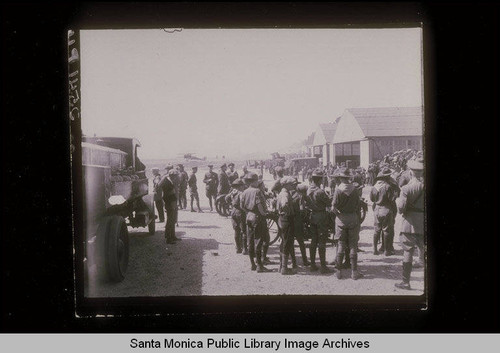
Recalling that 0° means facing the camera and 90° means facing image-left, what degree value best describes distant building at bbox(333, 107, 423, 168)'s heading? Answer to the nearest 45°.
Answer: approximately 45°

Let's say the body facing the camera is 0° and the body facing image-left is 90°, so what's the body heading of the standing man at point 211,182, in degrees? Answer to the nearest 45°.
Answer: approximately 0°

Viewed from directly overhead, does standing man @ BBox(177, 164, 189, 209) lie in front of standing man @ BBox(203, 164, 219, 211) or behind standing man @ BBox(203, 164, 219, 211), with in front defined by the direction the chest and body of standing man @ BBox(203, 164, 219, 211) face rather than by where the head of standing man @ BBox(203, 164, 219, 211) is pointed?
in front

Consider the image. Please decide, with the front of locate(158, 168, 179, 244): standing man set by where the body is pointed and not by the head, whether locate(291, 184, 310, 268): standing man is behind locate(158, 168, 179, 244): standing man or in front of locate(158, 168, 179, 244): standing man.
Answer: in front

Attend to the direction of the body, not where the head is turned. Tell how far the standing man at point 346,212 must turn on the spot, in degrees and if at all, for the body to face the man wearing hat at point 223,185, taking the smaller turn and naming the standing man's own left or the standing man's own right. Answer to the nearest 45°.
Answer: approximately 45° to the standing man's own left

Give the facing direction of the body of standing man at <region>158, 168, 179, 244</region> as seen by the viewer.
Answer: to the viewer's right

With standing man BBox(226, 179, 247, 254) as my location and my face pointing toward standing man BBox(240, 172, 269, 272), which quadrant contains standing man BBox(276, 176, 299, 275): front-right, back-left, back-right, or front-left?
front-left

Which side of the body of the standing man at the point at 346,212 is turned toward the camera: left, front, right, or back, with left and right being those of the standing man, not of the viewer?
back

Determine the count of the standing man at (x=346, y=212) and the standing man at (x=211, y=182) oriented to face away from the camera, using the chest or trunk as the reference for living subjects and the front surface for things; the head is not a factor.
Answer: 1

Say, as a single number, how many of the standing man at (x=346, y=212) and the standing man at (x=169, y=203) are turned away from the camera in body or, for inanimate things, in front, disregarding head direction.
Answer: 1
